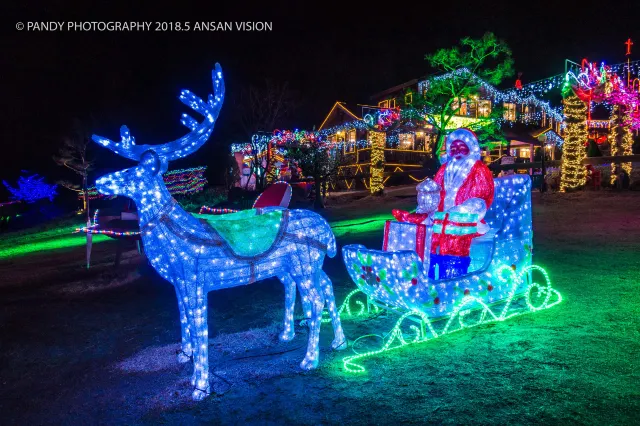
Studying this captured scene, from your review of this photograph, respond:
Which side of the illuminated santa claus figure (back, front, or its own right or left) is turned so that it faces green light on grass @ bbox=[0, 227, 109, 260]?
right

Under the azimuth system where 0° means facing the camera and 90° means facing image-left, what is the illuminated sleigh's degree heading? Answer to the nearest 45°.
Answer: approximately 45°

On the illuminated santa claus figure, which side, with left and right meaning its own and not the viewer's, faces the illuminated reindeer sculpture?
front

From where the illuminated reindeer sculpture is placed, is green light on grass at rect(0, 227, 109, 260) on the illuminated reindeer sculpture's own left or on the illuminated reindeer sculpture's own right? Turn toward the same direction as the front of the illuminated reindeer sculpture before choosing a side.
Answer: on the illuminated reindeer sculpture's own right

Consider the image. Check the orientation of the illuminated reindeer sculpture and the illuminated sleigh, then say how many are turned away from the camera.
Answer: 0

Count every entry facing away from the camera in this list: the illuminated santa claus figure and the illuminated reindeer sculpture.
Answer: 0

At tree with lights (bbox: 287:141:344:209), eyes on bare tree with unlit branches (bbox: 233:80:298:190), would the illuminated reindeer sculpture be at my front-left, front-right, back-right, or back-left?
back-left

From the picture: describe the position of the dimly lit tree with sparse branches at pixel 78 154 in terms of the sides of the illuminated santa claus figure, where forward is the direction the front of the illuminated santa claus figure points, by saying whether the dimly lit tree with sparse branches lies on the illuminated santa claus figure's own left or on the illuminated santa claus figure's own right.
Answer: on the illuminated santa claus figure's own right

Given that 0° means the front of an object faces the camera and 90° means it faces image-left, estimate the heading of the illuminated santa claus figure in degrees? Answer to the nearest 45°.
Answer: approximately 45°

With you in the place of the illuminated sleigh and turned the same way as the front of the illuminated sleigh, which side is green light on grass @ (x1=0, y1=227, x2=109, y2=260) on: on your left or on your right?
on your right
